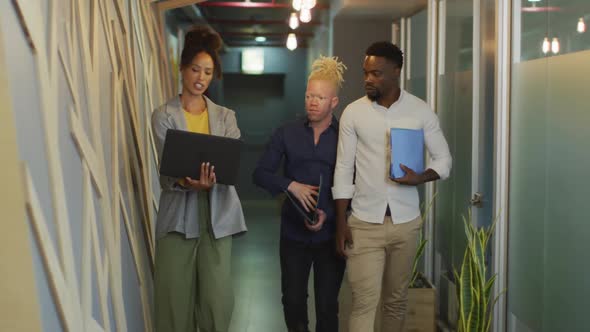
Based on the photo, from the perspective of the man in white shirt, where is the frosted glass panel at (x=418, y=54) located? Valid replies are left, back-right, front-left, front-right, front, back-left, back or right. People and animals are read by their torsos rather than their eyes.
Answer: back

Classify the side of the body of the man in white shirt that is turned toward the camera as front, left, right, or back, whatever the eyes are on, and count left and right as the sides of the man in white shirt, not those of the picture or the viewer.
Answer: front

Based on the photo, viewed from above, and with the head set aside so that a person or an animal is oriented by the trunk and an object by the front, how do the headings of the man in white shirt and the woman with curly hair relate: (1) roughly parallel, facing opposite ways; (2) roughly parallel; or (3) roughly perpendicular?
roughly parallel

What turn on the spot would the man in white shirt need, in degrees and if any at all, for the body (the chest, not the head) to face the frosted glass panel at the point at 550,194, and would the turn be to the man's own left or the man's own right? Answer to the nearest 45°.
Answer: approximately 90° to the man's own left

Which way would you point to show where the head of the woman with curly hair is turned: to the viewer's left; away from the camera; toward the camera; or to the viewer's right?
toward the camera

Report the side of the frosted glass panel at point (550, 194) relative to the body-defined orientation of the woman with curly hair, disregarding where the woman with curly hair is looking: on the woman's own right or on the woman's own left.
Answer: on the woman's own left

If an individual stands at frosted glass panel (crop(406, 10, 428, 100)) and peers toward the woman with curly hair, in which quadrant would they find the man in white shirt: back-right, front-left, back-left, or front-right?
front-left

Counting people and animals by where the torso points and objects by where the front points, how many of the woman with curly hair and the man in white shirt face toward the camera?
2

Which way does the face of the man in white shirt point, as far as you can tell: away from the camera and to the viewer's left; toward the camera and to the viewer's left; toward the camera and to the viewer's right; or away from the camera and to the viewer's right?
toward the camera and to the viewer's left

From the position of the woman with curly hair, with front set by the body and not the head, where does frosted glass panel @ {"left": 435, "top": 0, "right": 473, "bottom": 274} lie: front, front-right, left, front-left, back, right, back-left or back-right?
back-left

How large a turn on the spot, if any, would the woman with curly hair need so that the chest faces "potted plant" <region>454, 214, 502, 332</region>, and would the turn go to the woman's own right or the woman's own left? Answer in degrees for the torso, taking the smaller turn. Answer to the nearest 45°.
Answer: approximately 90° to the woman's own left

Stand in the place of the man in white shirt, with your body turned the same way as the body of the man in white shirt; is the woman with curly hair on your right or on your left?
on your right
